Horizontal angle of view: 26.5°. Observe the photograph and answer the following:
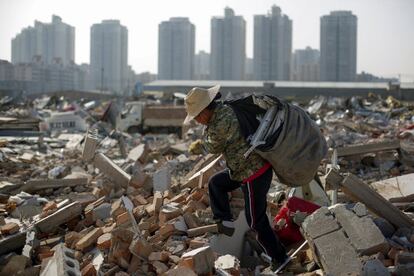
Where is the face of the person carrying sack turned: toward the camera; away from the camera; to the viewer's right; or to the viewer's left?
to the viewer's left

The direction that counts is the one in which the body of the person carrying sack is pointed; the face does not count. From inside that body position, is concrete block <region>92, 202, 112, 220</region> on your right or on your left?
on your right

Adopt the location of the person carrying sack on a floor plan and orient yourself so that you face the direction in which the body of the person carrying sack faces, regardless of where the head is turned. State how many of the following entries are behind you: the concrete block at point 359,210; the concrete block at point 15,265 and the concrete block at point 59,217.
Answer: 1

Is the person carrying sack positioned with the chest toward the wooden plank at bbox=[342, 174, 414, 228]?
no

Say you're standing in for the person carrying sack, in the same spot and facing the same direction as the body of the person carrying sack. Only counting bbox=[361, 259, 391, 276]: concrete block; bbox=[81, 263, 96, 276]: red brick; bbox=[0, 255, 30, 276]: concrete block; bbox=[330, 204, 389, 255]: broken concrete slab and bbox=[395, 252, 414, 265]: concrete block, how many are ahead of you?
2

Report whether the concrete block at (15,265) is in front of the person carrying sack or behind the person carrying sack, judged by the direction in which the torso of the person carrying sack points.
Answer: in front

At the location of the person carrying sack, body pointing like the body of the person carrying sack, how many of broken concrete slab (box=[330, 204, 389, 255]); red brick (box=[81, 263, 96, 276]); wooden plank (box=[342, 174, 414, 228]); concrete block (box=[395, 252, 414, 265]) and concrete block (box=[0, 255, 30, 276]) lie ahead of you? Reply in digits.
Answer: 2

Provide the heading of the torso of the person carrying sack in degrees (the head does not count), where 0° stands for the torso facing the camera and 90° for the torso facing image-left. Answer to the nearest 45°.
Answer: approximately 90°

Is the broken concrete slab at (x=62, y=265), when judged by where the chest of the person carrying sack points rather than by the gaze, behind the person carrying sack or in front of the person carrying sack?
in front

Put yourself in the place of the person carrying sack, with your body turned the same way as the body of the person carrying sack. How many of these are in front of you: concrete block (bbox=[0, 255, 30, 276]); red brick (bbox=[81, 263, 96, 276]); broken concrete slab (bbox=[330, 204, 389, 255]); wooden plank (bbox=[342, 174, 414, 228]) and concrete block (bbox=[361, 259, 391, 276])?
2

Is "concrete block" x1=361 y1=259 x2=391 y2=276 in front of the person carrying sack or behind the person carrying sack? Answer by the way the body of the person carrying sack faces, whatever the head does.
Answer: behind
